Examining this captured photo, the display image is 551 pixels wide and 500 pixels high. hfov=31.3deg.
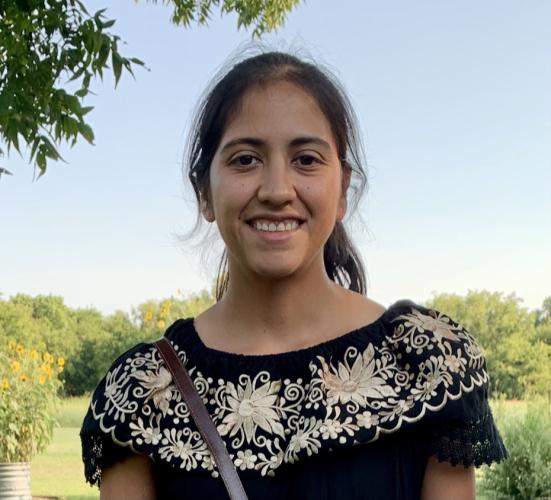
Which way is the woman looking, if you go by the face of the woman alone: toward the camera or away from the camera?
toward the camera

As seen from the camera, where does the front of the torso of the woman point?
toward the camera

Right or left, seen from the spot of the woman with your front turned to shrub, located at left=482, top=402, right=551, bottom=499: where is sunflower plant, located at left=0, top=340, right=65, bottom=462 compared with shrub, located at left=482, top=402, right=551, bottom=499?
left

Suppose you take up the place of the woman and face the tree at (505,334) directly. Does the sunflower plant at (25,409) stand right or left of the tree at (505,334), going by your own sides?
left

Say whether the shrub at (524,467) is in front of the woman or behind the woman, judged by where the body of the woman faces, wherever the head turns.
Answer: behind

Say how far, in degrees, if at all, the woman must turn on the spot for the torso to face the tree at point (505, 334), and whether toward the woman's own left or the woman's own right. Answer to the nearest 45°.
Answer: approximately 180°

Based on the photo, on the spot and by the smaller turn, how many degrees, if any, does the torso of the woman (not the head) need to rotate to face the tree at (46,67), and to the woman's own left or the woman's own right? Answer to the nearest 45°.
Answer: approximately 135° to the woman's own right

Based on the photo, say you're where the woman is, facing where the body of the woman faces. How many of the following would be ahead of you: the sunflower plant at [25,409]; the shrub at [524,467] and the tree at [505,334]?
0

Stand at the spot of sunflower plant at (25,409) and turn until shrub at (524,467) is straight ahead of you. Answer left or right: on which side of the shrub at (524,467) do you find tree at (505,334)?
left

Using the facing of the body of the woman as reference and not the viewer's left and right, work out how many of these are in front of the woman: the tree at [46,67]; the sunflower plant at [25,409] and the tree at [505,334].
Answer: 0
